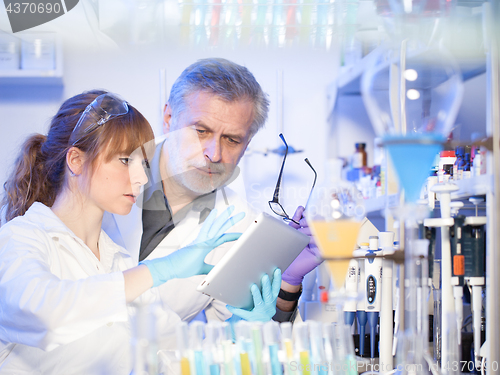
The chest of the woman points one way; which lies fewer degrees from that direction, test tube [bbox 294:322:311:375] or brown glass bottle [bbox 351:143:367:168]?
the test tube

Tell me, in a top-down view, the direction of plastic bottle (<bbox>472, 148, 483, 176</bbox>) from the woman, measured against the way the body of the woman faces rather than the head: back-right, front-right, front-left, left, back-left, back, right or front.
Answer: front-left

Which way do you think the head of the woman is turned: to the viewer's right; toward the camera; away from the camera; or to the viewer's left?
to the viewer's right

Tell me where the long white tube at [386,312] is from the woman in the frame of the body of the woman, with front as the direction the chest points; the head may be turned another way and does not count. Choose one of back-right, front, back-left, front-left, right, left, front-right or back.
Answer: front-left

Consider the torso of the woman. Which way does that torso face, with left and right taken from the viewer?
facing the viewer and to the right of the viewer

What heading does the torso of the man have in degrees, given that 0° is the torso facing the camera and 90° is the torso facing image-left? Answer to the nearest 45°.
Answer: approximately 0°

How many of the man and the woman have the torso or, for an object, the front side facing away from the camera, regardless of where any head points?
0

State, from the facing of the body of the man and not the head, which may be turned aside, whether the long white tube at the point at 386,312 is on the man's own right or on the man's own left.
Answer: on the man's own left

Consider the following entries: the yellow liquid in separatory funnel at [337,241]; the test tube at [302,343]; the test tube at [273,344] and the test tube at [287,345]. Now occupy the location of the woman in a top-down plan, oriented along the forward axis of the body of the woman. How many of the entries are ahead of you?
4

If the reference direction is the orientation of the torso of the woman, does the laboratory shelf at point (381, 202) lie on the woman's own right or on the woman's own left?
on the woman's own left
